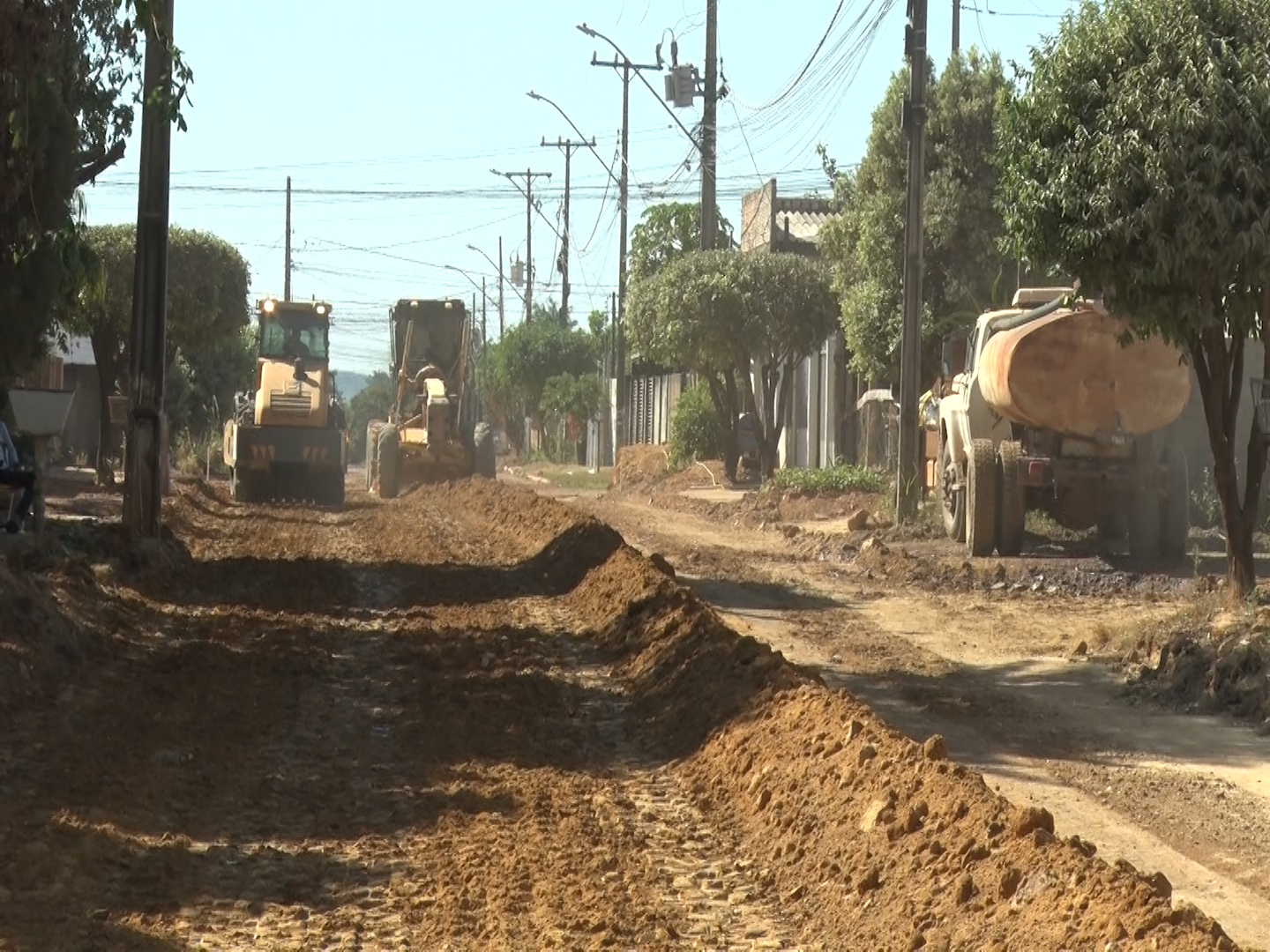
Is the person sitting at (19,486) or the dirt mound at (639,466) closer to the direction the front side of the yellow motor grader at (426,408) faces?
the person sitting

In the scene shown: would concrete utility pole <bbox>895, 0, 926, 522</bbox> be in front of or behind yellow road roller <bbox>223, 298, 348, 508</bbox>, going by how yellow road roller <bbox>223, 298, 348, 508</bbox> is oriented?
in front

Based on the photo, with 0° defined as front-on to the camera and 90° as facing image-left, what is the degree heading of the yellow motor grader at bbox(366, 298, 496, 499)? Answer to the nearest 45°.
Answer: approximately 0°

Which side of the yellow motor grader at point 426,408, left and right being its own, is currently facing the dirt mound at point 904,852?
front

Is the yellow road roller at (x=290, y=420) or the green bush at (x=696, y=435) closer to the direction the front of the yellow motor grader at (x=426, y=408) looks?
the yellow road roller

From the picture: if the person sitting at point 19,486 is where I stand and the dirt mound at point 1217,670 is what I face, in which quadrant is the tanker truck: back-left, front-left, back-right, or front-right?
front-left

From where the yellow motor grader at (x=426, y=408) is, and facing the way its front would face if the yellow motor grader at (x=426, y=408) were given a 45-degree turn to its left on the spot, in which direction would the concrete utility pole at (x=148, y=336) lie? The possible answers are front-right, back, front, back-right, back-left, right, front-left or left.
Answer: front-right

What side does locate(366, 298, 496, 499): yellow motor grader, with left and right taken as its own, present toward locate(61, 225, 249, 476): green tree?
right

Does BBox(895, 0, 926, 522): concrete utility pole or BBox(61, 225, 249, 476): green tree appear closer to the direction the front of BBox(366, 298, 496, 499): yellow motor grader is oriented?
the concrete utility pole
